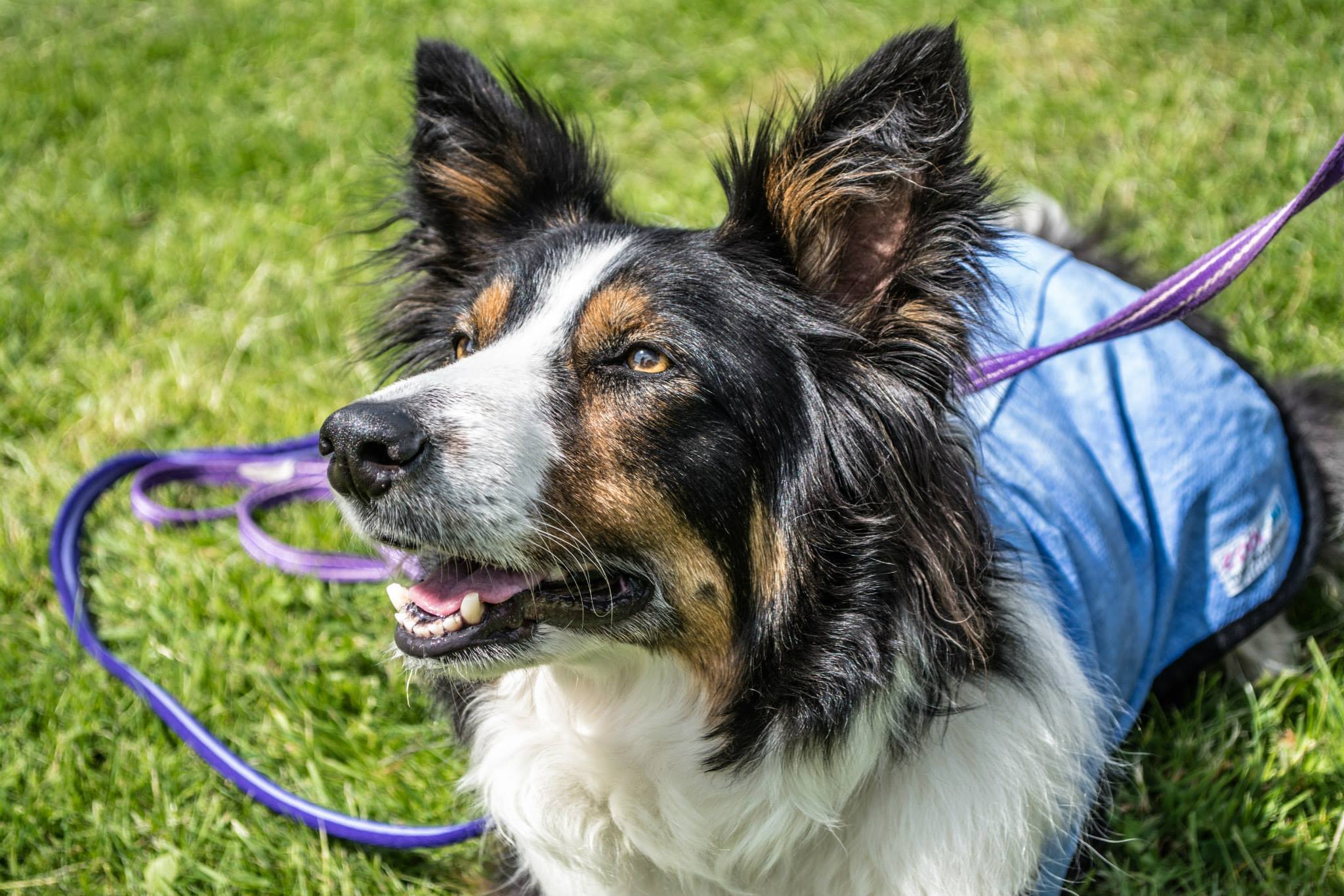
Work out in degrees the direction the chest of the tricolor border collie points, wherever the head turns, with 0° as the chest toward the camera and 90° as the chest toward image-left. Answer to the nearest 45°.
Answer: approximately 45°
